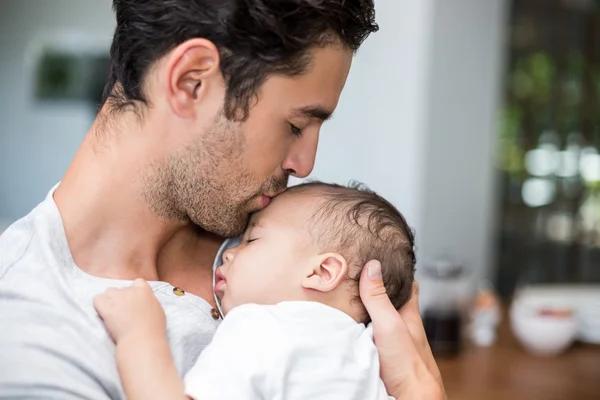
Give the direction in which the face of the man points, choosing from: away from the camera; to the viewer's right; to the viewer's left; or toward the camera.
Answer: to the viewer's right

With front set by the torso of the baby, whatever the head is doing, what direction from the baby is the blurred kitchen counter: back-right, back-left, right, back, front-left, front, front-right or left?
back-right

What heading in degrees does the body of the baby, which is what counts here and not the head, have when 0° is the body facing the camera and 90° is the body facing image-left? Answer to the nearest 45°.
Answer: approximately 90°

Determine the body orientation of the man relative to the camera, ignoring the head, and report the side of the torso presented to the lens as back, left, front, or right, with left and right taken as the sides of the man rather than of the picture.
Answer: right

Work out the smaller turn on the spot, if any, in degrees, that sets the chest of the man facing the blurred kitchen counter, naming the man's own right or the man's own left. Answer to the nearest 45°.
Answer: approximately 45° to the man's own left

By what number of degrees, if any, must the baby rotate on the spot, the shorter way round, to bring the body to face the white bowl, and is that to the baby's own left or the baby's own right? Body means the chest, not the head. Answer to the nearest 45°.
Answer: approximately 135° to the baby's own right
